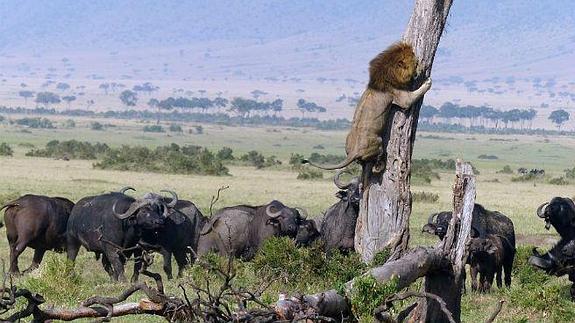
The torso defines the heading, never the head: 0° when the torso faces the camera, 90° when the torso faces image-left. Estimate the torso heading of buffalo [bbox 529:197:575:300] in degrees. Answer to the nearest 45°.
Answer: approximately 90°

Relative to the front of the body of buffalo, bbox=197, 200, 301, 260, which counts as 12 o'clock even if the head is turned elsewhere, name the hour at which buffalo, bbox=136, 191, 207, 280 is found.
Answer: buffalo, bbox=136, 191, 207, 280 is roughly at 6 o'clock from buffalo, bbox=197, 200, 301, 260.

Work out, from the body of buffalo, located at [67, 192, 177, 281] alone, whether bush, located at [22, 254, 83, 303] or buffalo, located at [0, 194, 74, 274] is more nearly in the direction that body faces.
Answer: the bush

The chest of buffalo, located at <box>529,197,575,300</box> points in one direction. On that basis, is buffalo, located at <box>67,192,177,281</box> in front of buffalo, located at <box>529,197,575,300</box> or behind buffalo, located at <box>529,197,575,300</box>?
in front

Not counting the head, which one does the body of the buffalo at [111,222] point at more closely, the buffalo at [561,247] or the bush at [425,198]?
the buffalo

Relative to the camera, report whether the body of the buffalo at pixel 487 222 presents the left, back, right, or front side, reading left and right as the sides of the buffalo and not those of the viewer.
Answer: left

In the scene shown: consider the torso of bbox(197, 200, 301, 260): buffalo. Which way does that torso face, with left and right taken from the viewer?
facing to the right of the viewer
